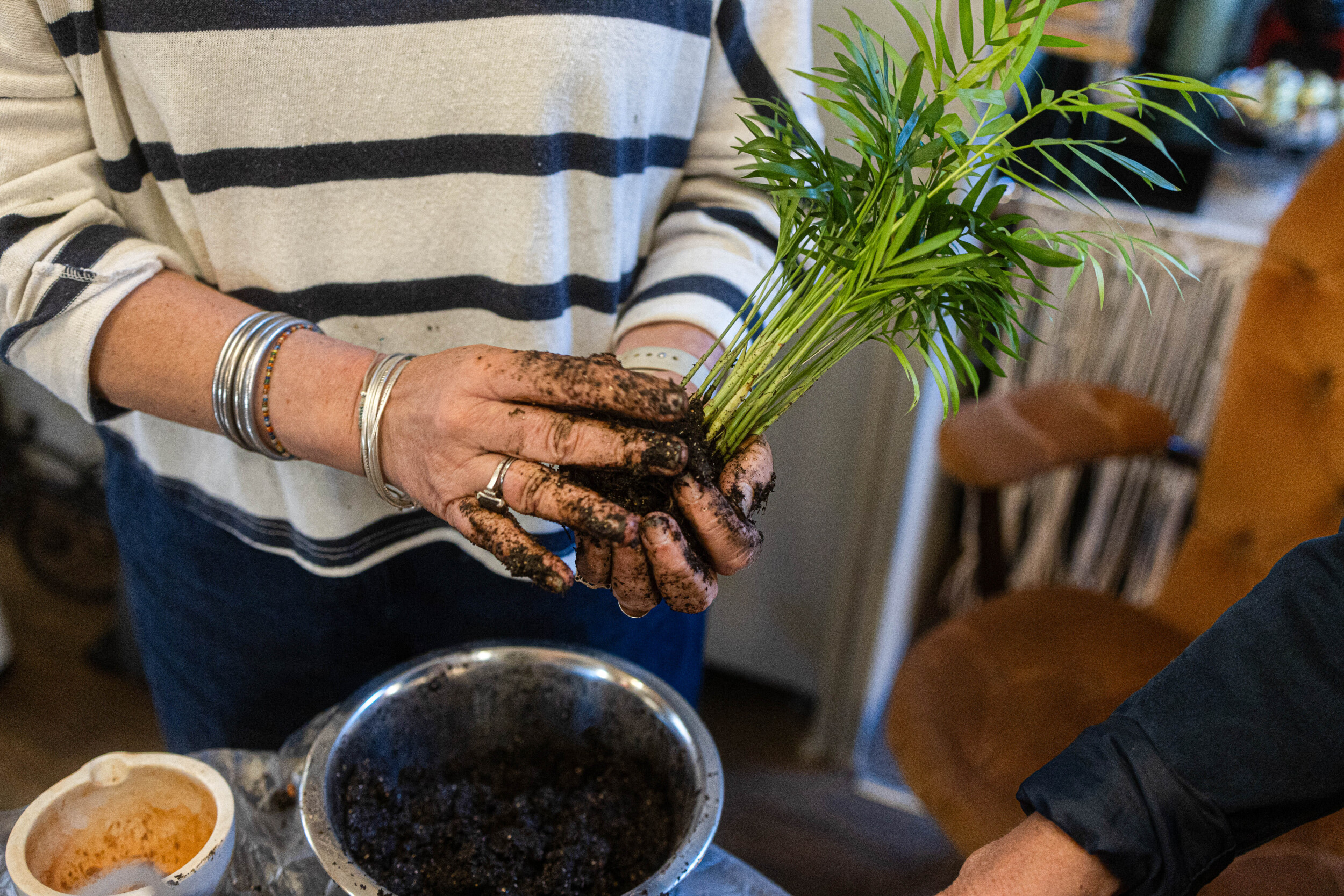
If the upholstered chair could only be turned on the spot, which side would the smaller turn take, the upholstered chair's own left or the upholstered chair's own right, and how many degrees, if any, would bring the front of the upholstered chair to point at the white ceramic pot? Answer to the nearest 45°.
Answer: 0° — it already faces it

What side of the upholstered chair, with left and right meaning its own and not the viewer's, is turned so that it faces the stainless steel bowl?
front

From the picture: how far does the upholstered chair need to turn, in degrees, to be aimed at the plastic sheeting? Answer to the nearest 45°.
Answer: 0° — it already faces it

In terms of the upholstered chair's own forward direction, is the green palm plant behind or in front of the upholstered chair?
in front

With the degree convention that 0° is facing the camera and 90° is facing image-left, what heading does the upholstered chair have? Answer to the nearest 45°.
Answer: approximately 45°
